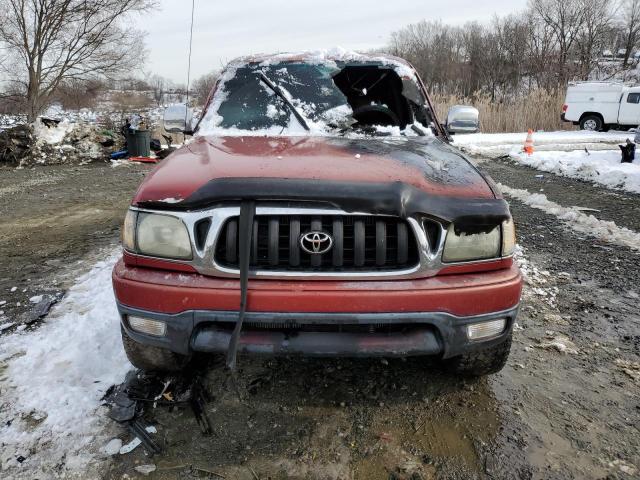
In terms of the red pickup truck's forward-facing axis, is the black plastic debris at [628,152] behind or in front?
behind

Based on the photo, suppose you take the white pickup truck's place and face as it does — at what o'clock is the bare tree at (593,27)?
The bare tree is roughly at 9 o'clock from the white pickup truck.

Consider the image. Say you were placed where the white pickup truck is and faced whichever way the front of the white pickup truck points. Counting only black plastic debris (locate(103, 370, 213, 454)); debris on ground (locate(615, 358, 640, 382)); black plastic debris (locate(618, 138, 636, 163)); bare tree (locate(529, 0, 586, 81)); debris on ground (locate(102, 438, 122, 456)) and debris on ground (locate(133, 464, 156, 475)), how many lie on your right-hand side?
5

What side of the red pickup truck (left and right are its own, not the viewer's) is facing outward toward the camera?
front

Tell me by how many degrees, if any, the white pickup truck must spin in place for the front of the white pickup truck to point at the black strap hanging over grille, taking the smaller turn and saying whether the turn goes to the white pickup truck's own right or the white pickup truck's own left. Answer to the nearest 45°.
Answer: approximately 90° to the white pickup truck's own right

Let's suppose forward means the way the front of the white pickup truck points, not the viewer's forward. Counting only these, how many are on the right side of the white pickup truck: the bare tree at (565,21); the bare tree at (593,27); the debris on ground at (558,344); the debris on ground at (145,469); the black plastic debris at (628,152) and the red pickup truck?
4

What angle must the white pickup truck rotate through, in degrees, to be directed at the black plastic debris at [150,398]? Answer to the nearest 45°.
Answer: approximately 90° to its right

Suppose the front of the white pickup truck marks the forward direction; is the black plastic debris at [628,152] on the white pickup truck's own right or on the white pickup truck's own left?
on the white pickup truck's own right

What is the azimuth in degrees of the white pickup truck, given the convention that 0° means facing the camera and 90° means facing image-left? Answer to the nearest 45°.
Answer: approximately 270°

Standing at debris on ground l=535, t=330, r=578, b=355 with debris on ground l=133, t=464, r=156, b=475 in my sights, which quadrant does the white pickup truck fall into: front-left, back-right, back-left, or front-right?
back-right

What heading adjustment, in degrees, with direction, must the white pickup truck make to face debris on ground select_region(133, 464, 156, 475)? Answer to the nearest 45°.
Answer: approximately 90° to its right

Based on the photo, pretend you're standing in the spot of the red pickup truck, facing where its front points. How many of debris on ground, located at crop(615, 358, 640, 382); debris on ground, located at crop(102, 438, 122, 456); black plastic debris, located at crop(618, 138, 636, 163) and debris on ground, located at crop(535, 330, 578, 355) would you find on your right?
1

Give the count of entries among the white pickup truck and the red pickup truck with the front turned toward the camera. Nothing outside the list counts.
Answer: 1
